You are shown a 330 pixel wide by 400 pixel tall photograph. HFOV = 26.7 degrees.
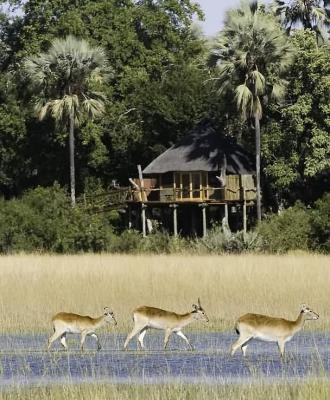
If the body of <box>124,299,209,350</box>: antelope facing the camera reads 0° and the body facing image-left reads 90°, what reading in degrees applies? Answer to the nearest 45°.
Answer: approximately 270°

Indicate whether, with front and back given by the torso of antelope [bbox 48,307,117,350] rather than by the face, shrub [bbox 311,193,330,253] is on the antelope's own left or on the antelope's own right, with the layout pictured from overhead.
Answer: on the antelope's own left

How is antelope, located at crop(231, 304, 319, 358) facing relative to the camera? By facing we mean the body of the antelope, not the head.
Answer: to the viewer's right

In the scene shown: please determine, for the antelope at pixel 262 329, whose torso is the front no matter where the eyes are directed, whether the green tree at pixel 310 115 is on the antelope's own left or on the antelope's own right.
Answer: on the antelope's own left

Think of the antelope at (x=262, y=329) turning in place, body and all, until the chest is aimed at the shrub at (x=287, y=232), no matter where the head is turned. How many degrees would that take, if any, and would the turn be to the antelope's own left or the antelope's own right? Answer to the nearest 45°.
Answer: approximately 90° to the antelope's own left

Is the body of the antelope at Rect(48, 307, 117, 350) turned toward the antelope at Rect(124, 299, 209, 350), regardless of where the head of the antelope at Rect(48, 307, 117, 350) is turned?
yes

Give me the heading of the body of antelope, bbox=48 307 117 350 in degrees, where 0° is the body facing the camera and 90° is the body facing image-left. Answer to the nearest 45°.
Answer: approximately 270°

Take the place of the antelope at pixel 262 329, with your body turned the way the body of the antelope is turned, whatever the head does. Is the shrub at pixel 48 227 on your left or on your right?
on your left

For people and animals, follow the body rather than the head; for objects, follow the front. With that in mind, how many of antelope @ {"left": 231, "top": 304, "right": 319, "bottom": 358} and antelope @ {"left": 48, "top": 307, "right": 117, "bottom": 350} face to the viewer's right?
2

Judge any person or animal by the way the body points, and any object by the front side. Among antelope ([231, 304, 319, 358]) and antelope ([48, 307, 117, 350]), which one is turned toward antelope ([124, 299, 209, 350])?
antelope ([48, 307, 117, 350])
